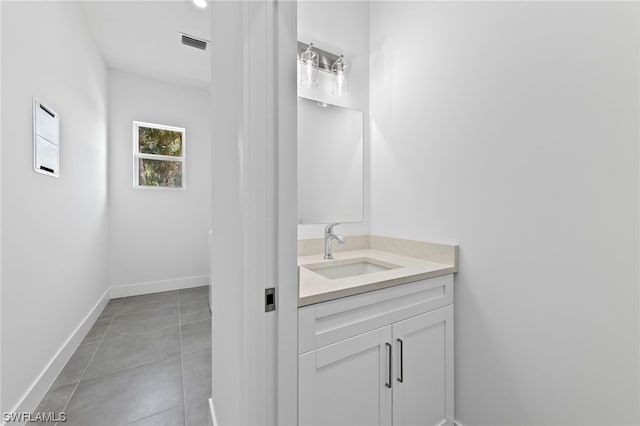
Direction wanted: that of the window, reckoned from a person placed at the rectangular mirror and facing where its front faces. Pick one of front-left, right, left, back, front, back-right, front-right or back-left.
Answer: back

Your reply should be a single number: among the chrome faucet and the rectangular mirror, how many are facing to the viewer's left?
0

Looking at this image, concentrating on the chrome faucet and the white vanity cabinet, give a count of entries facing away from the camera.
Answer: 0

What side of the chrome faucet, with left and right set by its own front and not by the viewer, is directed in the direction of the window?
back

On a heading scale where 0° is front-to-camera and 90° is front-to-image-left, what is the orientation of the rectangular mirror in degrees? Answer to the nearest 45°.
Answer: approximately 315°

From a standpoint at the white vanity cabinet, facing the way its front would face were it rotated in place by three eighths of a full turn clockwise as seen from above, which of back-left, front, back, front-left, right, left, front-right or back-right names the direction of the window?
front-right

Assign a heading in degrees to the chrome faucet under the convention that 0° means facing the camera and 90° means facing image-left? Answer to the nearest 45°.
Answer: approximately 315°
